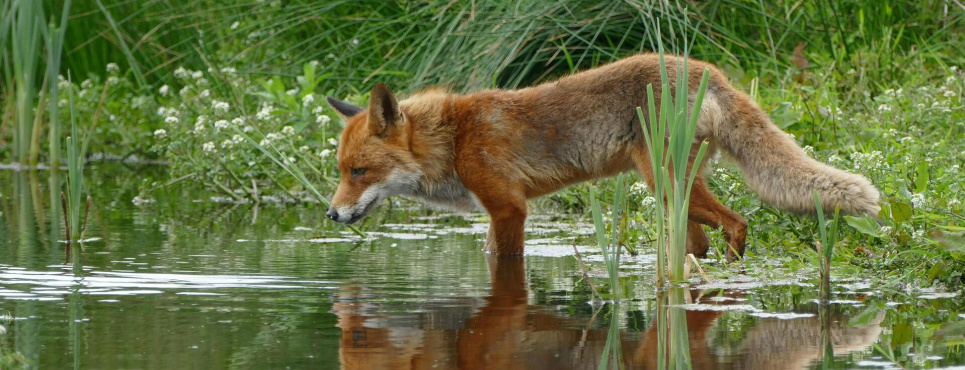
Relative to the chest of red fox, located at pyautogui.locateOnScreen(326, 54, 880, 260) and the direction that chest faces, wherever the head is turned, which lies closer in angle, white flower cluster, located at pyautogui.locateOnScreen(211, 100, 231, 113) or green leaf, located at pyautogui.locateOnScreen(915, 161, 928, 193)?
the white flower cluster

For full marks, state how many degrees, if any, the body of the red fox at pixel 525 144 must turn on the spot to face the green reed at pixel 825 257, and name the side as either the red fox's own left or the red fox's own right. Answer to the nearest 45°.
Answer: approximately 135° to the red fox's own left

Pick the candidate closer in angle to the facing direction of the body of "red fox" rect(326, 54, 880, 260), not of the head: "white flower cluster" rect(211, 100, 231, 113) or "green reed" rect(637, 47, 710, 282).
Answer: the white flower cluster

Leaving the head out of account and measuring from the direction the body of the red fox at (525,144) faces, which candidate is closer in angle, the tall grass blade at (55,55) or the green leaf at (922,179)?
the tall grass blade

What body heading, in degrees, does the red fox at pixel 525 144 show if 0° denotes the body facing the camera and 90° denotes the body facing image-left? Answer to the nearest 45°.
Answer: approximately 90°

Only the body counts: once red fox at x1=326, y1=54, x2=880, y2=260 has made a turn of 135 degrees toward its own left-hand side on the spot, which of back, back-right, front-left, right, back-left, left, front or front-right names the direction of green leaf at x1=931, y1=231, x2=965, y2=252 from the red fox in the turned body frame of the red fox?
front

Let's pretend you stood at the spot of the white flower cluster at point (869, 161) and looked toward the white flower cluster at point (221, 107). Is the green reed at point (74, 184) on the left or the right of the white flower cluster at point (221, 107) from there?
left

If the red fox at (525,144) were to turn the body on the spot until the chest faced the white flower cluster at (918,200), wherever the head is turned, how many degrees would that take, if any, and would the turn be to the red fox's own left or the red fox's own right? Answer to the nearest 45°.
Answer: approximately 135° to the red fox's own left

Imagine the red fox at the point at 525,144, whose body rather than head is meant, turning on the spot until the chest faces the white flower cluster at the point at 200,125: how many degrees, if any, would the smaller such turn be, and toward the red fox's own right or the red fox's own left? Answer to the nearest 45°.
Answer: approximately 45° to the red fox's own right

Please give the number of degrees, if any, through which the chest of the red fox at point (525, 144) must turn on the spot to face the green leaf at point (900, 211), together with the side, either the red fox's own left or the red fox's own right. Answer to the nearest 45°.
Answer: approximately 135° to the red fox's own left

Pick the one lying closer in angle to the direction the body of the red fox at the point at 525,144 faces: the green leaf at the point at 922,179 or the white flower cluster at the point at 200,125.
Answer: the white flower cluster
